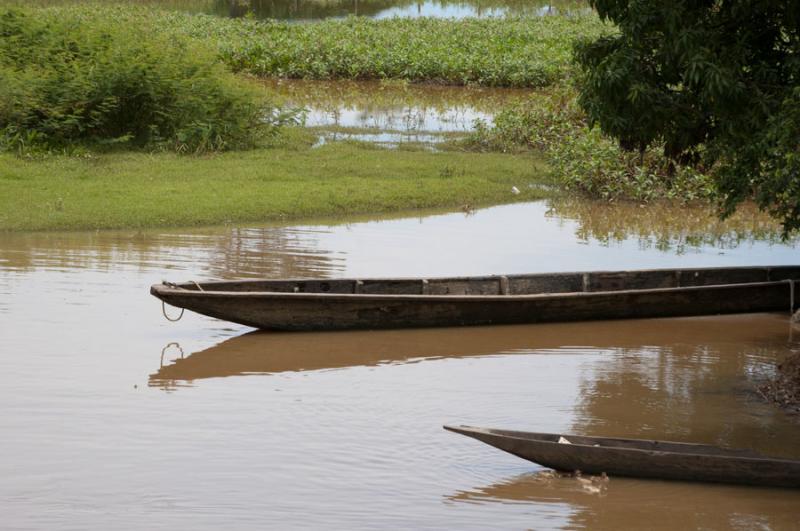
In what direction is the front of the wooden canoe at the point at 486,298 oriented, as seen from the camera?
facing to the left of the viewer

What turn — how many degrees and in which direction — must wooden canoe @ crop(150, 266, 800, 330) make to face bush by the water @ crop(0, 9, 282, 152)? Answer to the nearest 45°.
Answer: approximately 45° to its right

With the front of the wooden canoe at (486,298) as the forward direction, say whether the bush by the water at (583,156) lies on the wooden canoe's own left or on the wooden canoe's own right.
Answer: on the wooden canoe's own right

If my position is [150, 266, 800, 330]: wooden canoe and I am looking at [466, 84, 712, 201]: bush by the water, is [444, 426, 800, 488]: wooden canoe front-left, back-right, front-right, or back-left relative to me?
back-right

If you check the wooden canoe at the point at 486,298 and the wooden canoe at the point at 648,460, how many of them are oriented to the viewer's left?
2

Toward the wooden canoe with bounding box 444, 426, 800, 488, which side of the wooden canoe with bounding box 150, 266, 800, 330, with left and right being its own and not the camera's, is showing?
left

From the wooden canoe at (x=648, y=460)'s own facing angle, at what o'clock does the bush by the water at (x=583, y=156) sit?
The bush by the water is roughly at 3 o'clock from the wooden canoe.

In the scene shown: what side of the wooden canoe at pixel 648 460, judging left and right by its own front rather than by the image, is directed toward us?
left
